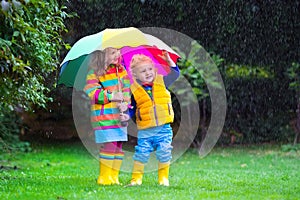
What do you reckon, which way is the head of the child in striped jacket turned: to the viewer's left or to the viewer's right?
to the viewer's right

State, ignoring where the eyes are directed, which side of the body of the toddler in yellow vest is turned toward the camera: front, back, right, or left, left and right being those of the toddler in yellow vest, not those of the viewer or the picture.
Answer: front

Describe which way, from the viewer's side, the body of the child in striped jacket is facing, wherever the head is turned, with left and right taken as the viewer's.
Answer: facing the viewer and to the right of the viewer

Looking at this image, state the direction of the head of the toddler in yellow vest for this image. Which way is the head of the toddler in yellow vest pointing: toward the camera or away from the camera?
toward the camera

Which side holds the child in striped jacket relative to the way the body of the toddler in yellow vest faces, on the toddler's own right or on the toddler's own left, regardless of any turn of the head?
on the toddler's own right

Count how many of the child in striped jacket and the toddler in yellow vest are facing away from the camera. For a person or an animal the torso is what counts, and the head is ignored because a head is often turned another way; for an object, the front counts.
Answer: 0

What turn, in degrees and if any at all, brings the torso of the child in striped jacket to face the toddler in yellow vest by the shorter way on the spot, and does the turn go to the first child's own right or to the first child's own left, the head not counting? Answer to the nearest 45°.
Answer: approximately 45° to the first child's own left
